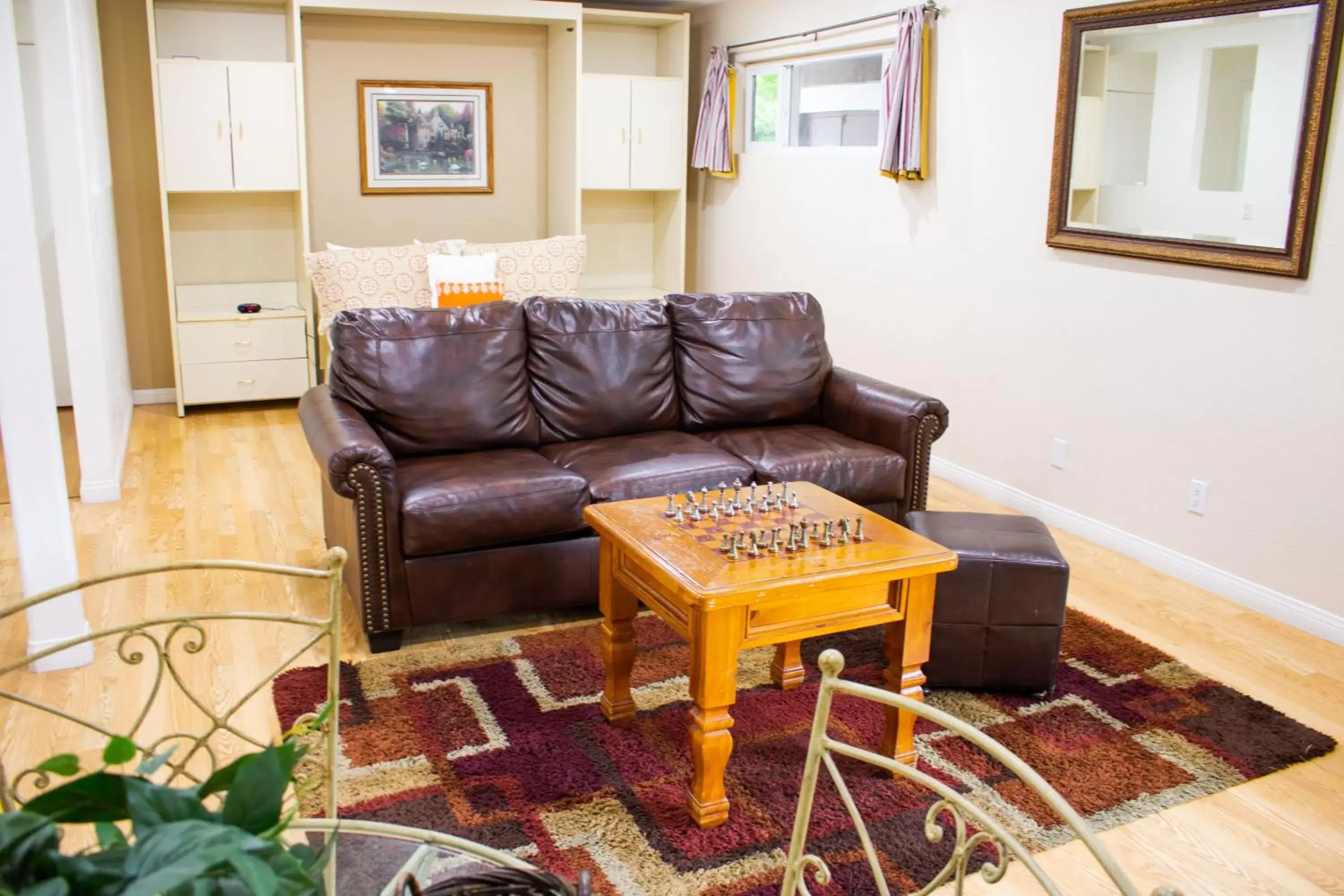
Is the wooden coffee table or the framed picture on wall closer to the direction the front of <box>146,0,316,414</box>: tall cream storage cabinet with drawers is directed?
the wooden coffee table

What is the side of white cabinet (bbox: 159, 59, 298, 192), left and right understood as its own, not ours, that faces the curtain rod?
left

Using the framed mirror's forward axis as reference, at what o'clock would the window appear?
The window is roughly at 3 o'clock from the framed mirror.

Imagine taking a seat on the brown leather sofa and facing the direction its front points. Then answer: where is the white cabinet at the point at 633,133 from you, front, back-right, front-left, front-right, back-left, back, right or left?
back-left

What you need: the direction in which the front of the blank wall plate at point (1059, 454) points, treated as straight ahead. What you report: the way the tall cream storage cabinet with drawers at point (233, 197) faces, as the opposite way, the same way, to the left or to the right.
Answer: to the left

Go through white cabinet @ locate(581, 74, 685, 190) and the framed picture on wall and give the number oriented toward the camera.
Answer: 2

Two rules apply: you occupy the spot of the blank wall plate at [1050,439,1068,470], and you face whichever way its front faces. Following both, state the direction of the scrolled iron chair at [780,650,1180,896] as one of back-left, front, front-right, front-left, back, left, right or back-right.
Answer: front-left

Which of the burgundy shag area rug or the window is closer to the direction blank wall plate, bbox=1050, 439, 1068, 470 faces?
the burgundy shag area rug

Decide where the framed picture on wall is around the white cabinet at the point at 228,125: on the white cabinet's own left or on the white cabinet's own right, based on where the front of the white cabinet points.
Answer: on the white cabinet's own left

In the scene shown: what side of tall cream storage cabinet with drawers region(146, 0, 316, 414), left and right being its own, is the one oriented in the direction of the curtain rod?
left

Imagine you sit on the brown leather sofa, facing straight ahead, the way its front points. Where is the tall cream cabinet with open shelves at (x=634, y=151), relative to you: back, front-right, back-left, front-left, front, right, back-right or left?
back-left

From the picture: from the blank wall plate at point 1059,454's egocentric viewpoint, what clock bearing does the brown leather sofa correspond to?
The brown leather sofa is roughly at 12 o'clock from the blank wall plate.
